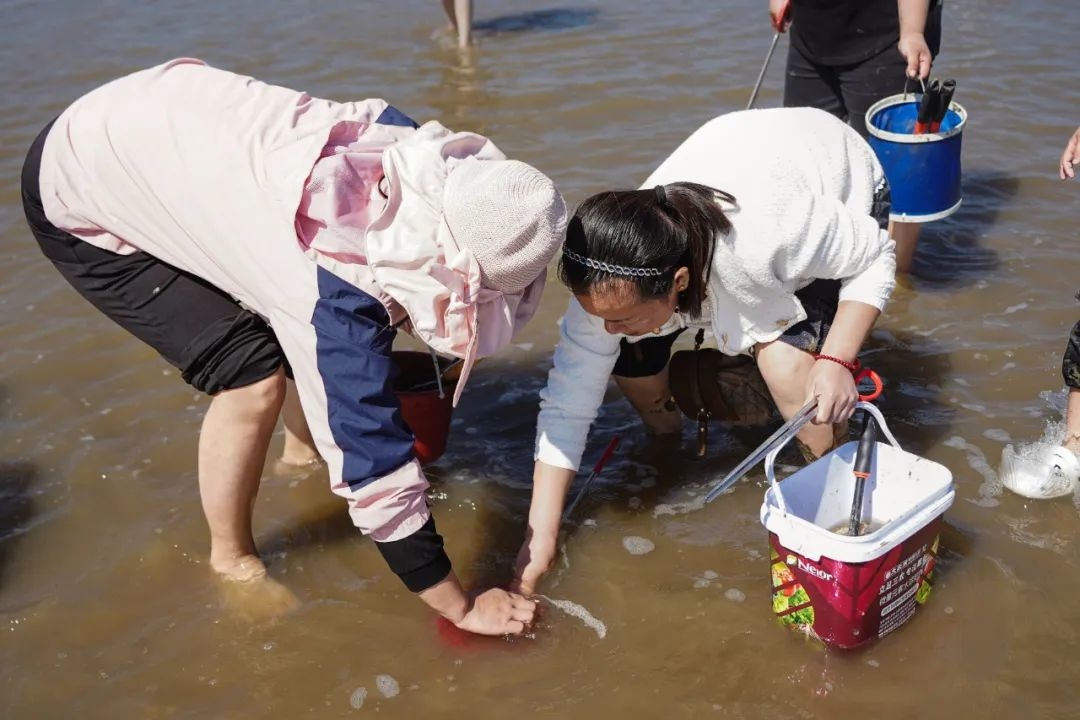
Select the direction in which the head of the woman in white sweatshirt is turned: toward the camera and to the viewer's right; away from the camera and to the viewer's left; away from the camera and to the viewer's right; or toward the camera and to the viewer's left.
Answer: toward the camera and to the viewer's left

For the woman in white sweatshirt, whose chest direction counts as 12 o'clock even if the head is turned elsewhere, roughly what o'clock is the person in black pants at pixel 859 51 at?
The person in black pants is roughly at 5 o'clock from the woman in white sweatshirt.

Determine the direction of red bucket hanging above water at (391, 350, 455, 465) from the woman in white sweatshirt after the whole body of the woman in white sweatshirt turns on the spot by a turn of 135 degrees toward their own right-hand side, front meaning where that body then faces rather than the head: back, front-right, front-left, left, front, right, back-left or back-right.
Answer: left
